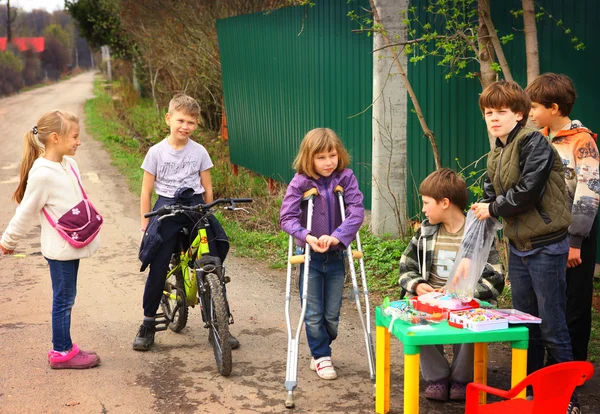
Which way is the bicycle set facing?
toward the camera

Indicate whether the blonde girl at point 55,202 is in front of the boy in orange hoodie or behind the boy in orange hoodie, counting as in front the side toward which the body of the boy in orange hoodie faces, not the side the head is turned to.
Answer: in front

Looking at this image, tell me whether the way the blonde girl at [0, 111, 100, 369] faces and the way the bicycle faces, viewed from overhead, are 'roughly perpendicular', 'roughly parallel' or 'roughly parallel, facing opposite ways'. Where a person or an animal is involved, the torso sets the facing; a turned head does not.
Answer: roughly perpendicular

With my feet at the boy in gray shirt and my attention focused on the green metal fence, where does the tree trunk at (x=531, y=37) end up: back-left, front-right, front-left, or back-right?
front-right

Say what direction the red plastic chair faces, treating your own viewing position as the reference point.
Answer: facing away from the viewer and to the left of the viewer

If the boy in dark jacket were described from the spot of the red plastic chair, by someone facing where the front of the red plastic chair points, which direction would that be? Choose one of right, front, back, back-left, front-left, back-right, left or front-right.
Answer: front-right

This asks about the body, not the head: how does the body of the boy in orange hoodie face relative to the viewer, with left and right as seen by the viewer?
facing to the left of the viewer

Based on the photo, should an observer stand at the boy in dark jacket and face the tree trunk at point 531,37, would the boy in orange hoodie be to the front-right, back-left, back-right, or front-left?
front-right

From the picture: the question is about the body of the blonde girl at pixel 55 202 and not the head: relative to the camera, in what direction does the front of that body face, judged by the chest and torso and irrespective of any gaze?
to the viewer's right

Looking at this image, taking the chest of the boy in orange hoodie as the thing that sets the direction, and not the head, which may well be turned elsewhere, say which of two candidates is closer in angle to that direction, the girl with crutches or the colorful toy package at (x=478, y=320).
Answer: the girl with crutches

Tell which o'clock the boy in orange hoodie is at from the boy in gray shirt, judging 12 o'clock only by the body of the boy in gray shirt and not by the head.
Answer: The boy in orange hoodie is roughly at 10 o'clock from the boy in gray shirt.

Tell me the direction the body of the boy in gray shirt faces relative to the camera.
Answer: toward the camera

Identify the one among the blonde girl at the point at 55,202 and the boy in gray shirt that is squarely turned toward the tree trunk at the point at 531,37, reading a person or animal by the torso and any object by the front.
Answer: the blonde girl

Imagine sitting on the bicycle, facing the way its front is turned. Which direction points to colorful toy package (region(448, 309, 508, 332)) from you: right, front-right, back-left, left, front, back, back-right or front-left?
front-left

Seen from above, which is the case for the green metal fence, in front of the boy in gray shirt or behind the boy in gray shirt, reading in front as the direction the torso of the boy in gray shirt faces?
behind

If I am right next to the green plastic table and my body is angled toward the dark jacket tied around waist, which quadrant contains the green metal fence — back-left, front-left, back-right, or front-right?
front-right

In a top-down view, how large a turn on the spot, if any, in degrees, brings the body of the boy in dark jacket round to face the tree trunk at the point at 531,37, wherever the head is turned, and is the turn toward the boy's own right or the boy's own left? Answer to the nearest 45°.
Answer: approximately 135° to the boy's own right

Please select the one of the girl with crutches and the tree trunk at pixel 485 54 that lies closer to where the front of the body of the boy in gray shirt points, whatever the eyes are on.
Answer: the girl with crutches

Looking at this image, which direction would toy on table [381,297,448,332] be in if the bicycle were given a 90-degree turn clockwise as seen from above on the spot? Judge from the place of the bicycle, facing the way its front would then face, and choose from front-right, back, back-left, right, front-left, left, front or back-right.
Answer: back-left
